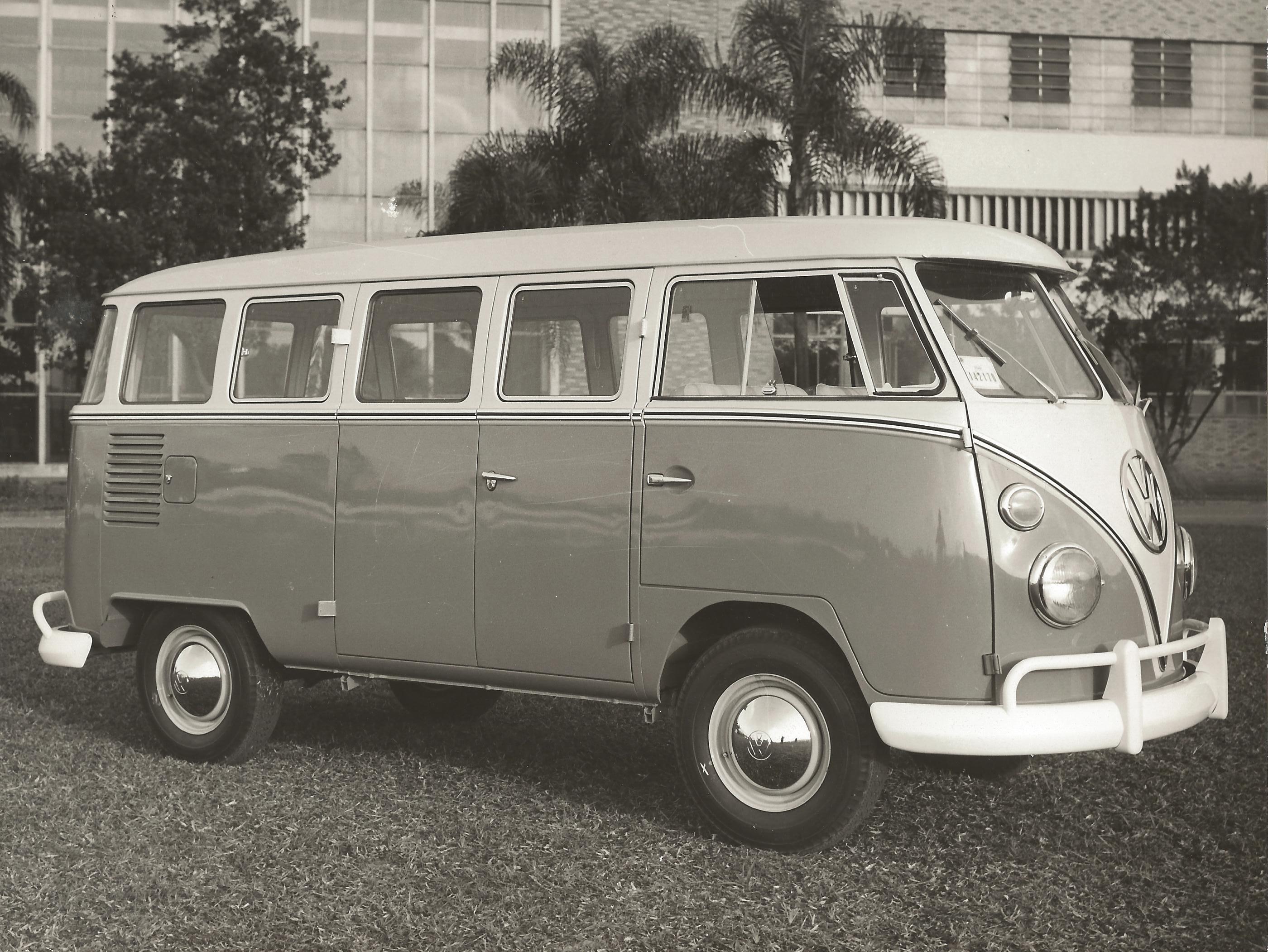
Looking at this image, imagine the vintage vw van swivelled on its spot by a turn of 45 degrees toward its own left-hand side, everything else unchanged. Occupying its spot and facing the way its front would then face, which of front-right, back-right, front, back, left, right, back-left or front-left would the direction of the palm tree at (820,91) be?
left

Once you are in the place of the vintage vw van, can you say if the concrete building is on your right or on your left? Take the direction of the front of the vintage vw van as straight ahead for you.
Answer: on your left

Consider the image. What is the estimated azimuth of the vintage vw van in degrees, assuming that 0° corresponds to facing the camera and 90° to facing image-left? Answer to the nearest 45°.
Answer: approximately 315°

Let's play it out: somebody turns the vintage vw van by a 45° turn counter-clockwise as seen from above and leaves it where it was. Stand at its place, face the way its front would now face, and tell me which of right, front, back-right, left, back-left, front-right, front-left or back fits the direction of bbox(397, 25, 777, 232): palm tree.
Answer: left
